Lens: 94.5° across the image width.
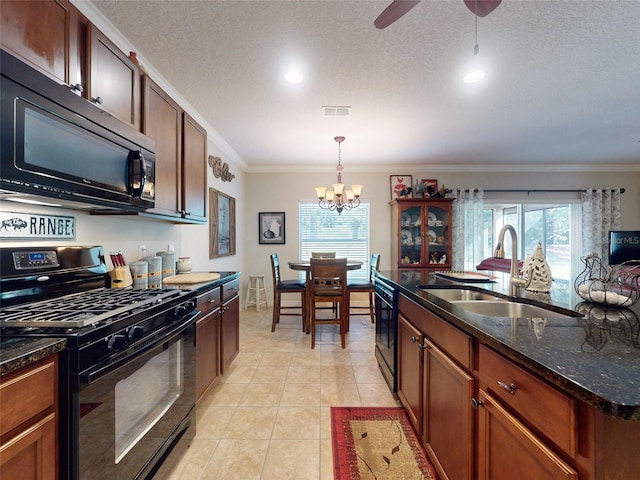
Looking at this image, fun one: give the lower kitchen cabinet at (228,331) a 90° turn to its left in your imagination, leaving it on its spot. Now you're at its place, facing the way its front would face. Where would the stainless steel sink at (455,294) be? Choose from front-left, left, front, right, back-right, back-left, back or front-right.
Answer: back-right

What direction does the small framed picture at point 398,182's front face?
toward the camera

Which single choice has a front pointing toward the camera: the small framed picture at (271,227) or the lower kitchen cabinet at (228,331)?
the small framed picture

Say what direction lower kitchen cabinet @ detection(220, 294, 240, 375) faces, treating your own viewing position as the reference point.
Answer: facing to the right of the viewer

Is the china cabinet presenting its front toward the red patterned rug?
yes

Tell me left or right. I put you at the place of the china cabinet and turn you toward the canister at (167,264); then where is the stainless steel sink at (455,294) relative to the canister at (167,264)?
left

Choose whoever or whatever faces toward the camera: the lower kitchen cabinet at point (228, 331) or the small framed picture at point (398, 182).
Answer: the small framed picture

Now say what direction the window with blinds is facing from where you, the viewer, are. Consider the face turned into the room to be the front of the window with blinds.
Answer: facing the viewer

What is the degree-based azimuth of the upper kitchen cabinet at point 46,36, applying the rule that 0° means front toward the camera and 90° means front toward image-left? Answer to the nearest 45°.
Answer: approximately 315°

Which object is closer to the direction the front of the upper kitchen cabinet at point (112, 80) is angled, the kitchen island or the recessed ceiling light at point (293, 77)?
the kitchen island

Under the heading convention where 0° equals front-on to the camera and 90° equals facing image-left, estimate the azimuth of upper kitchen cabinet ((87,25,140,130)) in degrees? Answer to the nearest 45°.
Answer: approximately 315°

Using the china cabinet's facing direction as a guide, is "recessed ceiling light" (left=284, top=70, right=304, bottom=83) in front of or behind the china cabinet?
in front

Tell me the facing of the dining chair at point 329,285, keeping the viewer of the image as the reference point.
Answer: facing away from the viewer

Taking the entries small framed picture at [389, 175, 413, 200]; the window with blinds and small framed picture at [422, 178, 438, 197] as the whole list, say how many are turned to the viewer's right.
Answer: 0

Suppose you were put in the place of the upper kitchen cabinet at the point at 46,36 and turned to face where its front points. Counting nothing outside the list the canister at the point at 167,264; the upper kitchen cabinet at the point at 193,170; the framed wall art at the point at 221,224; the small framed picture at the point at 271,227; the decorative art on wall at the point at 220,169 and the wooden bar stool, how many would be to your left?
6

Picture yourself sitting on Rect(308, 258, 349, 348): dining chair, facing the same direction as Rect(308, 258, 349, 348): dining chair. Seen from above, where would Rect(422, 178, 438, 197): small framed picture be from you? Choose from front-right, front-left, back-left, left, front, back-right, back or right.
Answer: front-right

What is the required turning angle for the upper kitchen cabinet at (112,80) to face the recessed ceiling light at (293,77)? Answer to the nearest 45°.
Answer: approximately 45° to its left

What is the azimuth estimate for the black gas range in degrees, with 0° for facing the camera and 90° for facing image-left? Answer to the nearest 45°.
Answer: approximately 315°

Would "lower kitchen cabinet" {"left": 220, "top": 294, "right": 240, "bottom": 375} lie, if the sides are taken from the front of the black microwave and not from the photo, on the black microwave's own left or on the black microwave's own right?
on the black microwave's own left

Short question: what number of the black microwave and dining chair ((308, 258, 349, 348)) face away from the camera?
1
